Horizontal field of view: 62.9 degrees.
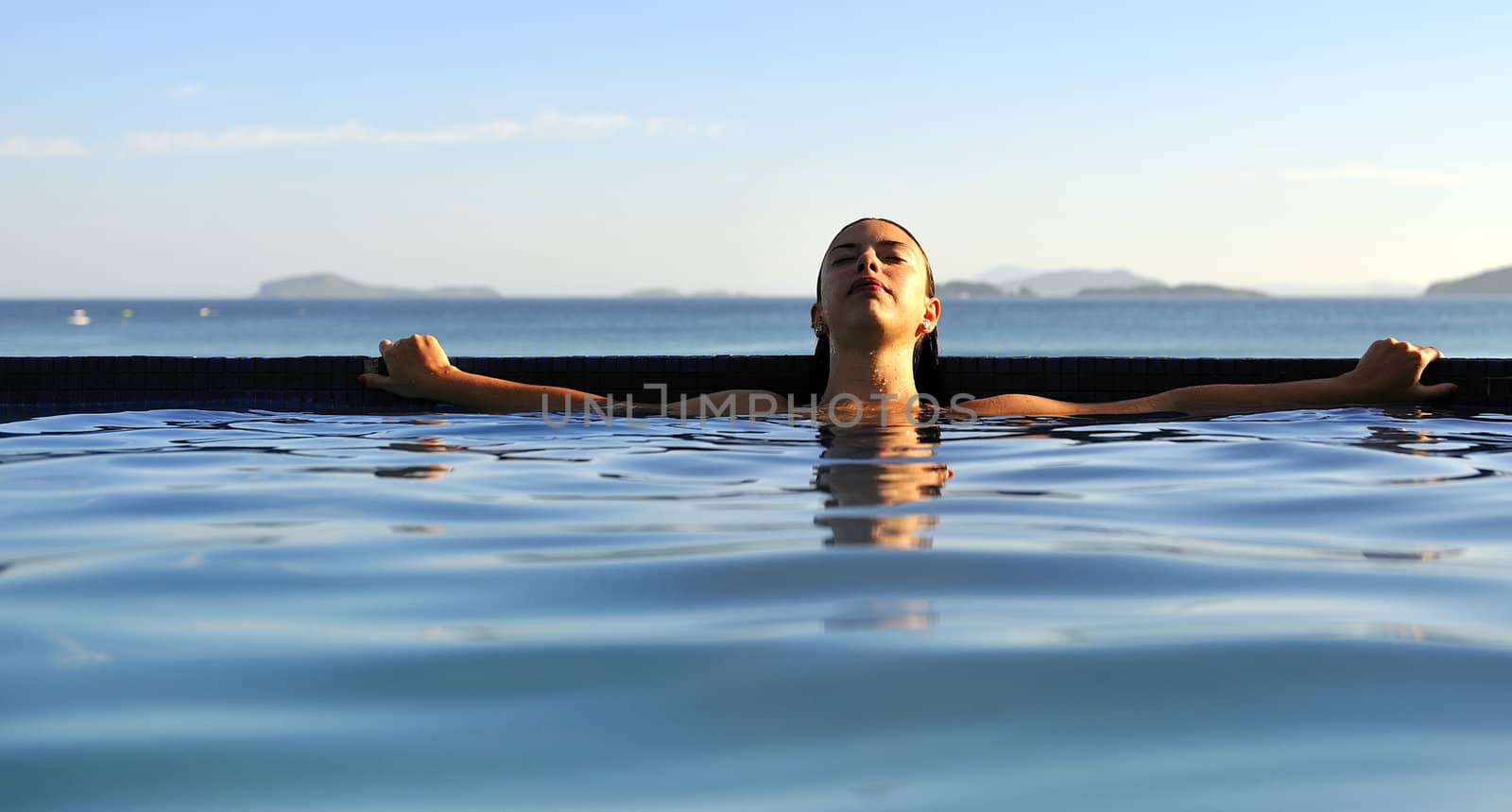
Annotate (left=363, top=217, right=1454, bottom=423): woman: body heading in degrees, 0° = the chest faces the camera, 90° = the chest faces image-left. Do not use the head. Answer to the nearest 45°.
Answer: approximately 0°
